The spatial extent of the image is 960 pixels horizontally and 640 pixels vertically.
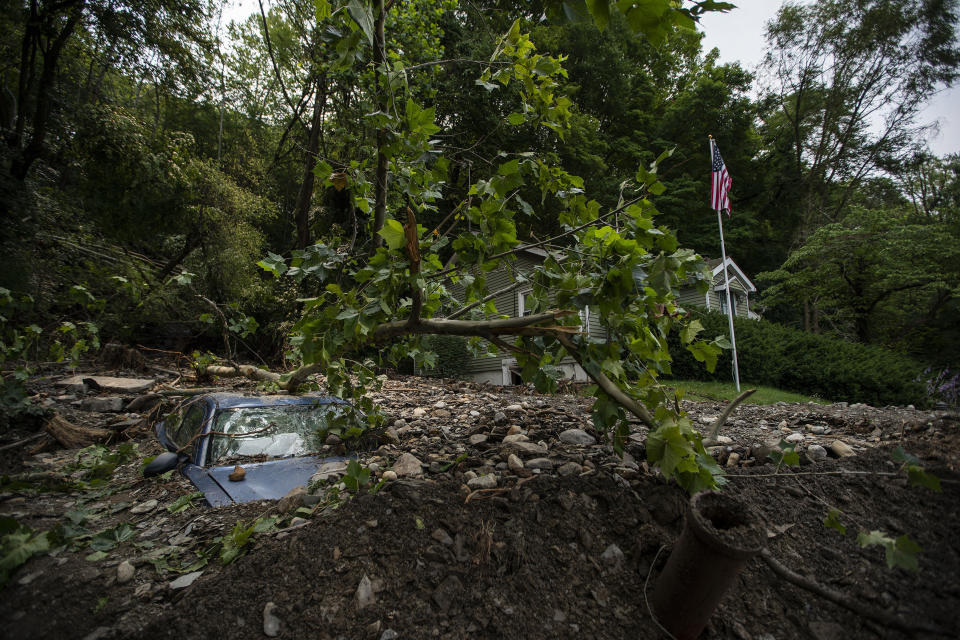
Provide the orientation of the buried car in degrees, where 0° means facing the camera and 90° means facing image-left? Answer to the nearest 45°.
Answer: approximately 315°

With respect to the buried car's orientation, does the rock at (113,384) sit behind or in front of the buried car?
behind

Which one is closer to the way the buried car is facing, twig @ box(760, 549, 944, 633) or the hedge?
the twig
